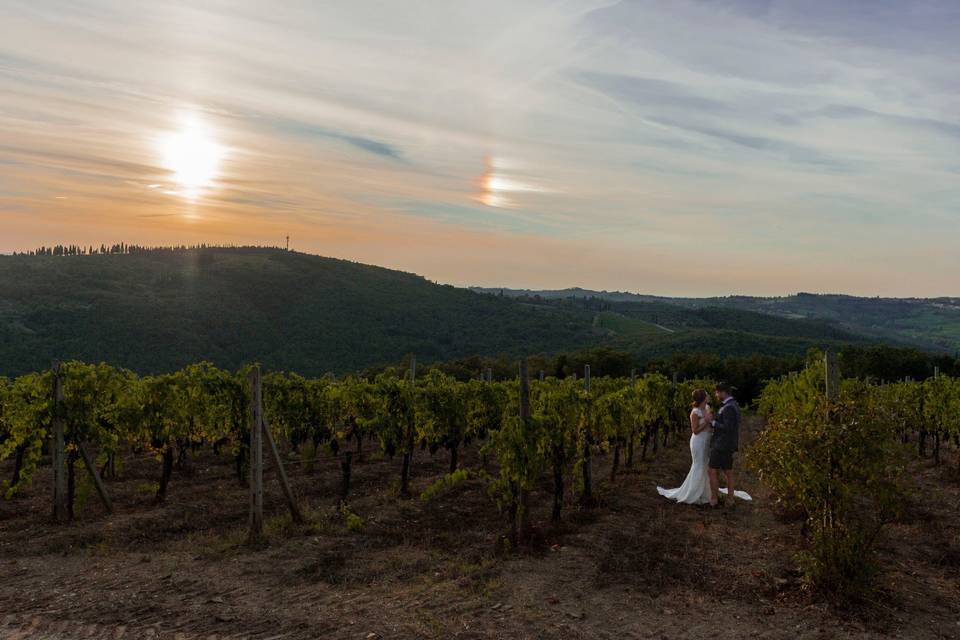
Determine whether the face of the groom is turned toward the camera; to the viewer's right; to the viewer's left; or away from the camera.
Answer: to the viewer's left

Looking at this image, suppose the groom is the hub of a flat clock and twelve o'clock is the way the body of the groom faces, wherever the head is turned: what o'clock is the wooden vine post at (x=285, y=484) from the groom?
The wooden vine post is roughly at 11 o'clock from the groom.

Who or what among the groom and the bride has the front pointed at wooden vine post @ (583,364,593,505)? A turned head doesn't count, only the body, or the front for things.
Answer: the groom

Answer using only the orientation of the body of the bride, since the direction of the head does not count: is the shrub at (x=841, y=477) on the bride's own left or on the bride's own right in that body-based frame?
on the bride's own right

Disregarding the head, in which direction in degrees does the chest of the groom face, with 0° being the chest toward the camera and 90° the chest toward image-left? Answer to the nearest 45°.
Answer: approximately 90°

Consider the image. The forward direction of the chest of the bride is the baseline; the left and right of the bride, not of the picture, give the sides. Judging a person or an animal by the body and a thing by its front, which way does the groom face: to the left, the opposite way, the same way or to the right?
the opposite way

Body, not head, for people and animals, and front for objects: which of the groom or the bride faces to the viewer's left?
the groom

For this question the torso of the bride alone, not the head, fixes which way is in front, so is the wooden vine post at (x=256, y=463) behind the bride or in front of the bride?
behind

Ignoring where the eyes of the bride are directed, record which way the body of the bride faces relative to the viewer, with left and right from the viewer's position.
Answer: facing to the right of the viewer
